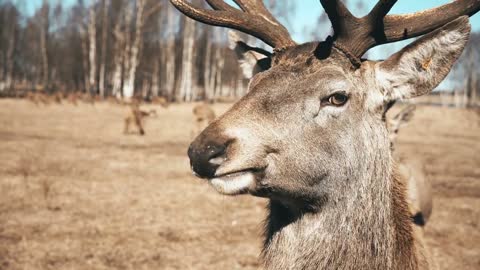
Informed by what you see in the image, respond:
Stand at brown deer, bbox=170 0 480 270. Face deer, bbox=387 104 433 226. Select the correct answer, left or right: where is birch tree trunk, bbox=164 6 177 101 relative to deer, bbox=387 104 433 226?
left

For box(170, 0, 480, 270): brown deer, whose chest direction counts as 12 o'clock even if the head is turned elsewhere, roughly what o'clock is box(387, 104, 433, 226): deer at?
The deer is roughly at 5 o'clock from the brown deer.

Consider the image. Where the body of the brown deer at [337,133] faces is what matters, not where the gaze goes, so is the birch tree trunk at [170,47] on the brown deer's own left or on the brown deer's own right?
on the brown deer's own right

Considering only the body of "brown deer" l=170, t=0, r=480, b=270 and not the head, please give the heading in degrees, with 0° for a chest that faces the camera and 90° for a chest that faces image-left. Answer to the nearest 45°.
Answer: approximately 45°

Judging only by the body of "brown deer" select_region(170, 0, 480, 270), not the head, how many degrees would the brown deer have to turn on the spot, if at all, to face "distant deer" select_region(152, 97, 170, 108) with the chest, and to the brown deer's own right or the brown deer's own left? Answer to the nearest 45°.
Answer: approximately 90° to the brown deer's own right
